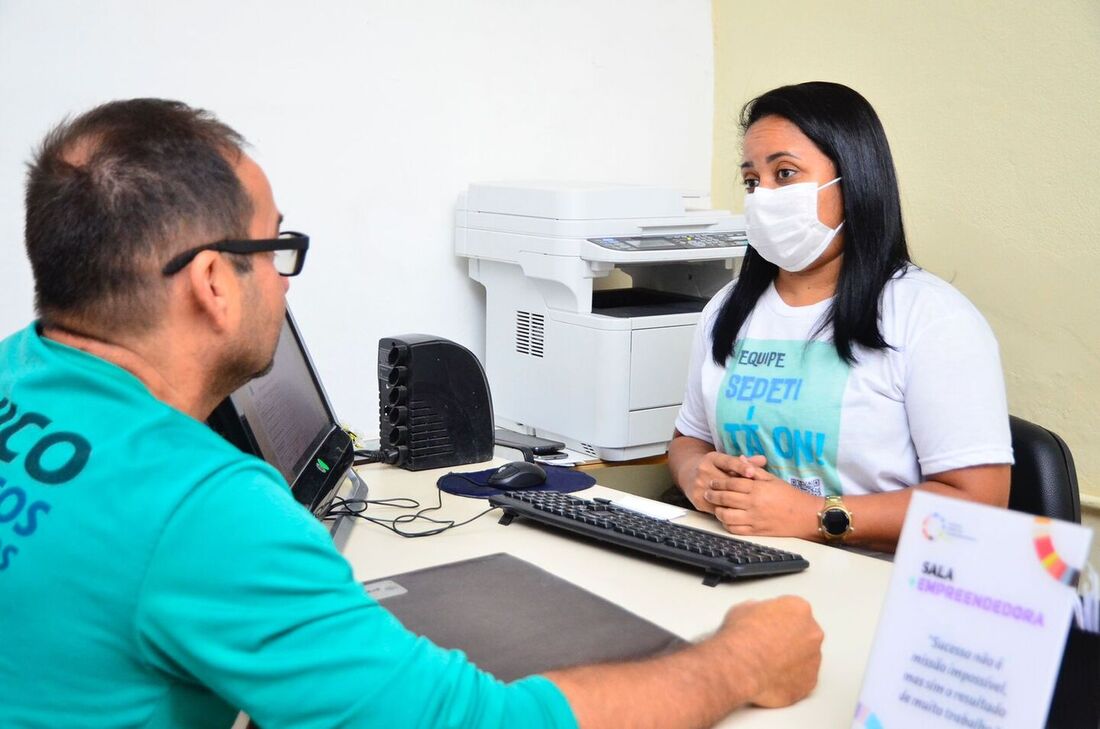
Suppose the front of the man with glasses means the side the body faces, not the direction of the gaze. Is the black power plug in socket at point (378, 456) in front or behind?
in front

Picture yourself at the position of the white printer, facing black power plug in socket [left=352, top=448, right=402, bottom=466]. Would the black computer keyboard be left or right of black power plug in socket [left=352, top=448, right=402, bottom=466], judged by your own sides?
left

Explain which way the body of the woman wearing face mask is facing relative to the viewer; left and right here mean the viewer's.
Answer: facing the viewer and to the left of the viewer

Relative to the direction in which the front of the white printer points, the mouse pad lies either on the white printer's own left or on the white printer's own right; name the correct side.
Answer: on the white printer's own right

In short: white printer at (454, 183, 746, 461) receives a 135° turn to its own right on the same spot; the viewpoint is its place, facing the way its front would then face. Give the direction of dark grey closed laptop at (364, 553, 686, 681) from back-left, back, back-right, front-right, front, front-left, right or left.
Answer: left

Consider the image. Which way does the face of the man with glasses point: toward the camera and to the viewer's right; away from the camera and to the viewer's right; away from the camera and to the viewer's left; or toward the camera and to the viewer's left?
away from the camera and to the viewer's right

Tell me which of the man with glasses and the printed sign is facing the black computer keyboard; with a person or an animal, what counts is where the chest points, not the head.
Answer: the man with glasses

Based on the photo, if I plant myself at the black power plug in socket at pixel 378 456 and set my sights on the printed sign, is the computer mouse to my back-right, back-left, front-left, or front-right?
front-left

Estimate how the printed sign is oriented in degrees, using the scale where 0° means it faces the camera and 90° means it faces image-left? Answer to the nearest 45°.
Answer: approximately 0°

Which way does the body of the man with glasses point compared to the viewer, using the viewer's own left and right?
facing away from the viewer and to the right of the viewer
